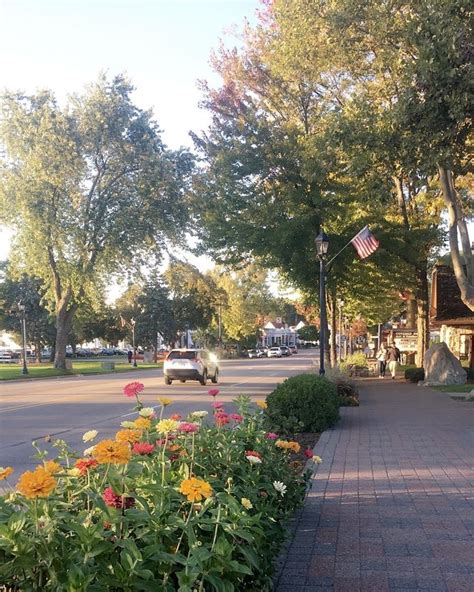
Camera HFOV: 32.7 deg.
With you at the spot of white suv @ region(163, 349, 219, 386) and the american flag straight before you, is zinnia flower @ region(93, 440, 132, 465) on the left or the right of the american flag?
right

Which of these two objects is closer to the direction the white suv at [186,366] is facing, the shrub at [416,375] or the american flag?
the shrub
